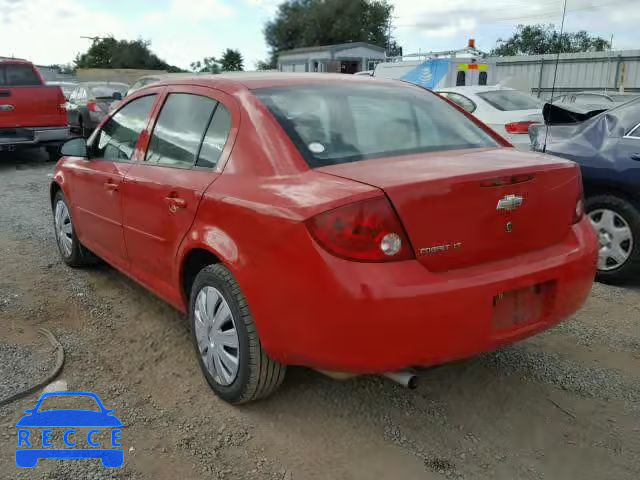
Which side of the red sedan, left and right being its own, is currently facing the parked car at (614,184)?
right

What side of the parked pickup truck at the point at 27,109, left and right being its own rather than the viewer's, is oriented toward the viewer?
back

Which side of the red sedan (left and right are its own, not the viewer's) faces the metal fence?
right

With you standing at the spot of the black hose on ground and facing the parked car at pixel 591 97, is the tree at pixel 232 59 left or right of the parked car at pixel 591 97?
left

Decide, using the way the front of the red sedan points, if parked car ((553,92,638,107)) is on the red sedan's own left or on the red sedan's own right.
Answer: on the red sedan's own right

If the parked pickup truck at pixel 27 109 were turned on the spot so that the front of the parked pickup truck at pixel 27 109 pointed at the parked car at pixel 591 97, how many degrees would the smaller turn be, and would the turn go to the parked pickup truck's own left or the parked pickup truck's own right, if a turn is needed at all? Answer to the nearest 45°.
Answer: approximately 90° to the parked pickup truck's own right

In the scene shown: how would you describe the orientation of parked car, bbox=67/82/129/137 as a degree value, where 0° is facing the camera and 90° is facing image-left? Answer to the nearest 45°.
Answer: approximately 135°

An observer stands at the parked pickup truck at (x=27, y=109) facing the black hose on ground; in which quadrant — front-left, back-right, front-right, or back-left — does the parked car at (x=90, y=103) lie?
back-left

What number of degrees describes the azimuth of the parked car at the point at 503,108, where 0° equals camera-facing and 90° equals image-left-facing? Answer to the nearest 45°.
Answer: approximately 135°

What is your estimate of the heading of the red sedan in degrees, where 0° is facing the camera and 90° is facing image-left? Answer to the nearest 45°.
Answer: approximately 135°

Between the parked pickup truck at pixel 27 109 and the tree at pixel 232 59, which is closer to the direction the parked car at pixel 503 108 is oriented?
the tree
